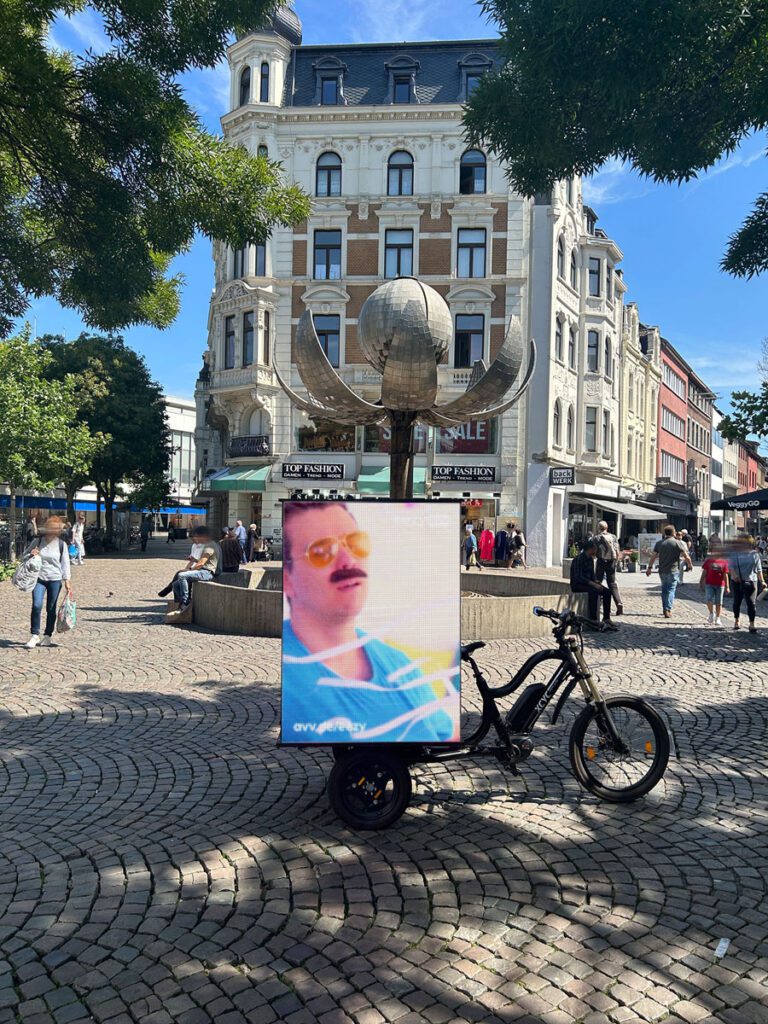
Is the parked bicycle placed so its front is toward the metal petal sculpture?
no

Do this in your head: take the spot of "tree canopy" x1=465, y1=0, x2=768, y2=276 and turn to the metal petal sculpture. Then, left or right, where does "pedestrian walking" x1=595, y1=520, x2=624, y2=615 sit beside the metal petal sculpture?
right

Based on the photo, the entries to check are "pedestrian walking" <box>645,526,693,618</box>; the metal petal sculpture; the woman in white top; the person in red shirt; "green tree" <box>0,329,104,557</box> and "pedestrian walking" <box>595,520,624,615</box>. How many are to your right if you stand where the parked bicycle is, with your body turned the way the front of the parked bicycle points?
0

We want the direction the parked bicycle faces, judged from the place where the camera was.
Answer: facing to the right of the viewer

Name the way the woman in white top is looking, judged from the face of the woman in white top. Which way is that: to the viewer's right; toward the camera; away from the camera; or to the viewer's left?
toward the camera

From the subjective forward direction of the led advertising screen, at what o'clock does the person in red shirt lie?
The person in red shirt is roughly at 7 o'clock from the led advertising screen.

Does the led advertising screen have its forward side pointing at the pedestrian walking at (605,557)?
no

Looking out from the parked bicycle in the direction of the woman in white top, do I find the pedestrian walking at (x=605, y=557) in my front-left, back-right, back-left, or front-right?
front-right

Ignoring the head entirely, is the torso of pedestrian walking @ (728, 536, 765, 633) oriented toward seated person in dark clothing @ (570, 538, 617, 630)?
no

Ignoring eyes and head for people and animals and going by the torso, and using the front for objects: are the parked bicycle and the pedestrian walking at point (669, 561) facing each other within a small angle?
no

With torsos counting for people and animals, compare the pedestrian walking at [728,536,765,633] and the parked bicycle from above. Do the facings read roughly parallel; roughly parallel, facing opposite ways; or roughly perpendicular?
roughly perpendicular

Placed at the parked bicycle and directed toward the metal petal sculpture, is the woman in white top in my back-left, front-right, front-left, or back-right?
front-left

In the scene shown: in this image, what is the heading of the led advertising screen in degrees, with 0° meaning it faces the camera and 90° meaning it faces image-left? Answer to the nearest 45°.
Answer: approximately 0°

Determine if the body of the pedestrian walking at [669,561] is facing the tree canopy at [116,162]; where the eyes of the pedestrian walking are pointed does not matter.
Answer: no
